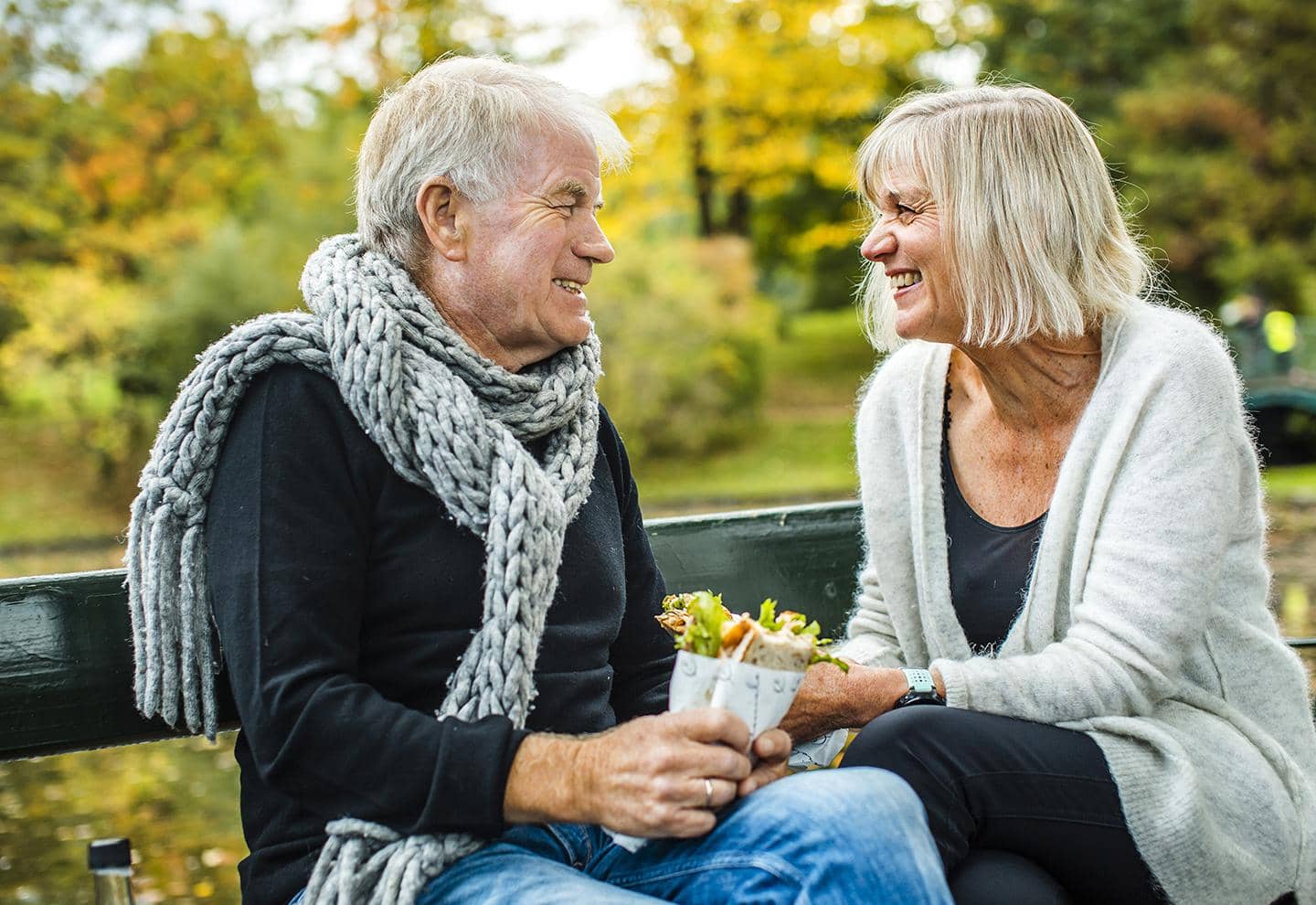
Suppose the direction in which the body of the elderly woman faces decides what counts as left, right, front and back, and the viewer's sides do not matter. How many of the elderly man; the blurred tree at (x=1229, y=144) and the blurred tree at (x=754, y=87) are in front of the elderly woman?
1

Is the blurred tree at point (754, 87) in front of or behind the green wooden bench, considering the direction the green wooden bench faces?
behind

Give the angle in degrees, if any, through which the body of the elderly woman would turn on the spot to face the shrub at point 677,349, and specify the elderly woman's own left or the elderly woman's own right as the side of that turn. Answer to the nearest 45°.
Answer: approximately 135° to the elderly woman's own right

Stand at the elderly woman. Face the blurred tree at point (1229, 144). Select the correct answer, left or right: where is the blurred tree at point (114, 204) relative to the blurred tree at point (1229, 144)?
left

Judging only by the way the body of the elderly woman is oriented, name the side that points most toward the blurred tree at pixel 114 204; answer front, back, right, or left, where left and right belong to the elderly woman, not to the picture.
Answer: right

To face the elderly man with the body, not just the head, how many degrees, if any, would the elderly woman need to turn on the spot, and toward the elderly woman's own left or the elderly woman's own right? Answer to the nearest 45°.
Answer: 0° — they already face them

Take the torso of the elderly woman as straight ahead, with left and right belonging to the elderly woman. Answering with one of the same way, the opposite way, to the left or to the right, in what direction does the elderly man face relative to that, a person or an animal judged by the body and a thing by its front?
to the left

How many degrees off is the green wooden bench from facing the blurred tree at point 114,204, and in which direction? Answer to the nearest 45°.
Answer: approximately 180°

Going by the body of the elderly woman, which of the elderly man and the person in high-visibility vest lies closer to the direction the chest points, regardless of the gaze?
the elderly man

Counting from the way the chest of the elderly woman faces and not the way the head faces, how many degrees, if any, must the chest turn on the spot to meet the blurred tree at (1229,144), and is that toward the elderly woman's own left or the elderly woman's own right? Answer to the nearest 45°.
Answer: approximately 135° to the elderly woman's own right

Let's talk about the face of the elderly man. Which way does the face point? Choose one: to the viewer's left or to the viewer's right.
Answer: to the viewer's right

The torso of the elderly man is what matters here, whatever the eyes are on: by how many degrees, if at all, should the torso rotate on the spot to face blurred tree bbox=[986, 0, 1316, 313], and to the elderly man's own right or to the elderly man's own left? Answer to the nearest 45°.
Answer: approximately 90° to the elderly man's own left

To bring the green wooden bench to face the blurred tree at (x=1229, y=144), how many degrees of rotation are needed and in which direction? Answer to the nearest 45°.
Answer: approximately 135° to its left

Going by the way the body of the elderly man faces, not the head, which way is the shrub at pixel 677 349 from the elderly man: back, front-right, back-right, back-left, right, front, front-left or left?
back-left

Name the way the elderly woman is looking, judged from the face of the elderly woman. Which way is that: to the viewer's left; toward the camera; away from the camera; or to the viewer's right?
to the viewer's left
